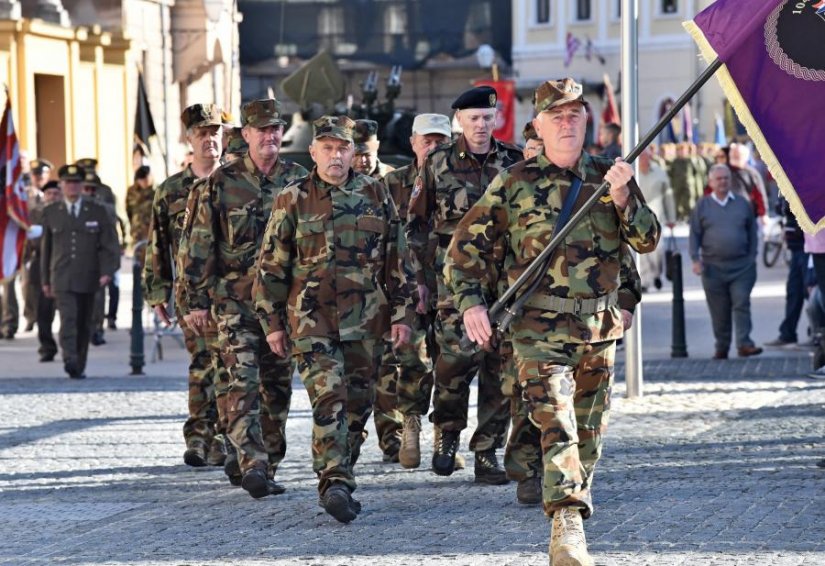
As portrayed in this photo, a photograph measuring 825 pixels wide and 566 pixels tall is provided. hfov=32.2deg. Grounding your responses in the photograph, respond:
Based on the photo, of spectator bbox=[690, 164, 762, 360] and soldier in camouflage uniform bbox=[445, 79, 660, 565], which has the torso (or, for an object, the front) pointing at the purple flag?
the spectator

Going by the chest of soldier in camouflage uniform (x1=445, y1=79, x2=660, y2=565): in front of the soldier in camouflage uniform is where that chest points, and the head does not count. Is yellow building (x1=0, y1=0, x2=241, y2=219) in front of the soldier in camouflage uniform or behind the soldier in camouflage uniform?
behind

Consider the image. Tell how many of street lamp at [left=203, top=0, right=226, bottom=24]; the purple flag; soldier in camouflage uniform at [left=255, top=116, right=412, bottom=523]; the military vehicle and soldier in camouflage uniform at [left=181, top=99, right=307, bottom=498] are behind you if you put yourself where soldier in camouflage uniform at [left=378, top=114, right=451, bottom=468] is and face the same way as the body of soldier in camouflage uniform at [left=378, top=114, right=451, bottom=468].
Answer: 2

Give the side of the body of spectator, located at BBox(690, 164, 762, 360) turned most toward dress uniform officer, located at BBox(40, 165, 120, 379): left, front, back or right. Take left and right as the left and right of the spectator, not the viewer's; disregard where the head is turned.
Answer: right

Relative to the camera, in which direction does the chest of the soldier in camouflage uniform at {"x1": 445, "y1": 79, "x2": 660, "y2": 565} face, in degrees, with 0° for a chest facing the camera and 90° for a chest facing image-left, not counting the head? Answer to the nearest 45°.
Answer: approximately 0°

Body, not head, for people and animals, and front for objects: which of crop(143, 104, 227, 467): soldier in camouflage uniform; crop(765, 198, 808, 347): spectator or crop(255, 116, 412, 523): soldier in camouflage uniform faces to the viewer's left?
the spectator
